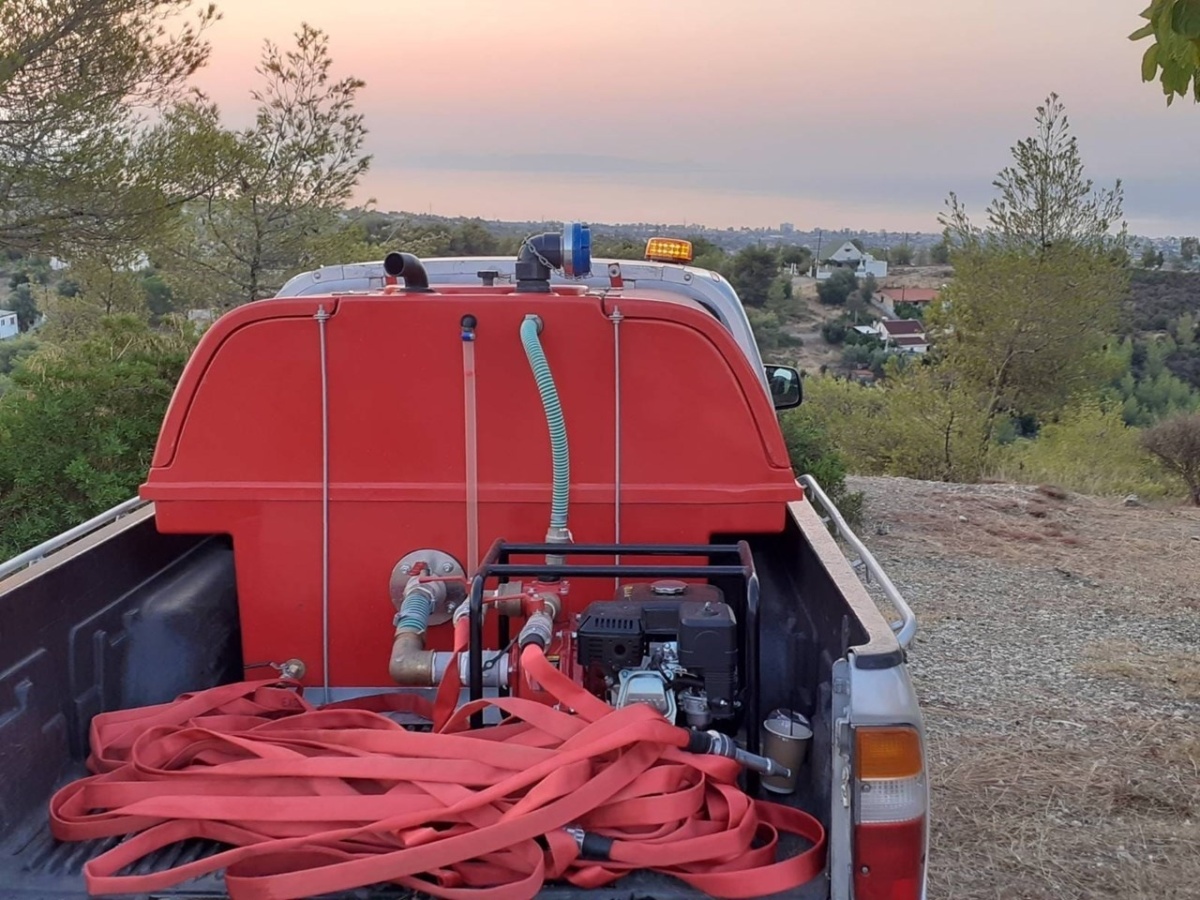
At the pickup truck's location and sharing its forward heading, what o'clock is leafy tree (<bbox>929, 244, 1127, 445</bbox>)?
The leafy tree is roughly at 1 o'clock from the pickup truck.

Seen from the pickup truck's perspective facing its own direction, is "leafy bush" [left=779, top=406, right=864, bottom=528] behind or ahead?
ahead

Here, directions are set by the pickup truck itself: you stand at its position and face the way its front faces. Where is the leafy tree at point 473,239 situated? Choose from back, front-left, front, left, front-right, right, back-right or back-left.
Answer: front

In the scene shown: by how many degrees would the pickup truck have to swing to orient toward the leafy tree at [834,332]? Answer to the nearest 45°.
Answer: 0° — it already faces it

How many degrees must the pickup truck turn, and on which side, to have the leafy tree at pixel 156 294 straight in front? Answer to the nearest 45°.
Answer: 0° — it already faces it

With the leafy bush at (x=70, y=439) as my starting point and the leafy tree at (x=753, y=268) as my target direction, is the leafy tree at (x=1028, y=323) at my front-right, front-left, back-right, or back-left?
front-right

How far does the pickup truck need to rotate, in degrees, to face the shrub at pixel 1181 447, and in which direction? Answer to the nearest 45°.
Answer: approximately 45° to its right

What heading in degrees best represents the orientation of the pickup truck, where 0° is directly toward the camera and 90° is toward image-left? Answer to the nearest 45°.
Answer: approximately 180°

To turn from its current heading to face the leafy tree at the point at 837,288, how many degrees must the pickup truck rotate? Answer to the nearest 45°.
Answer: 0° — it already faces it
